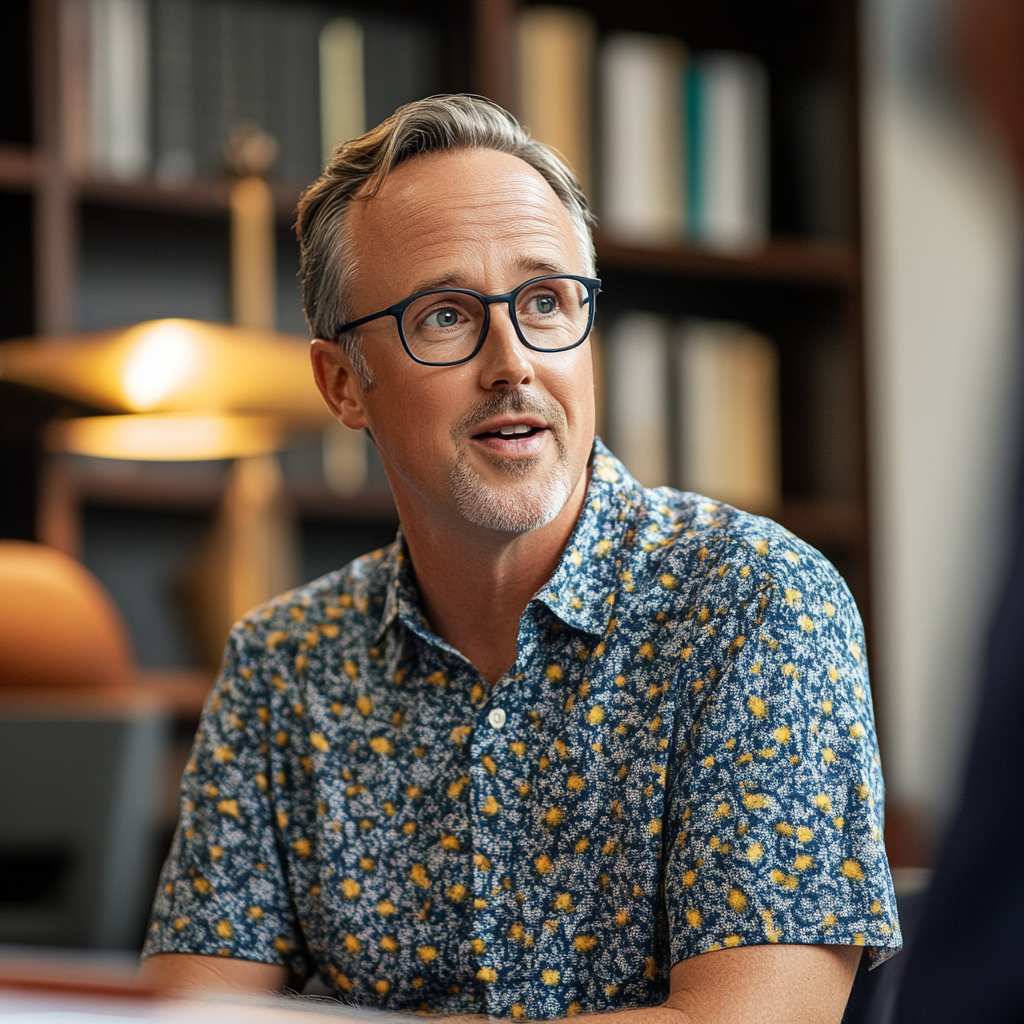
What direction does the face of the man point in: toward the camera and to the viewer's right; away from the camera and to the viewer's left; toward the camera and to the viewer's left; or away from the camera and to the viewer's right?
toward the camera and to the viewer's right

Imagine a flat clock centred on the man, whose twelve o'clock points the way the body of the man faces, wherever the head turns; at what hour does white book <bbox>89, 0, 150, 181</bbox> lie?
The white book is roughly at 5 o'clock from the man.

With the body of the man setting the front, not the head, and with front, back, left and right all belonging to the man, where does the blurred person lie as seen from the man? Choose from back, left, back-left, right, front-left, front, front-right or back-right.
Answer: front

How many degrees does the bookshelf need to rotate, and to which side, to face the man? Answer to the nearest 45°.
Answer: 0° — it already faces them

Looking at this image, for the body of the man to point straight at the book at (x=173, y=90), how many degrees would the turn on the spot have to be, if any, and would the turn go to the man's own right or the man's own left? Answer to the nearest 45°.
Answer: approximately 135° to the man's own right

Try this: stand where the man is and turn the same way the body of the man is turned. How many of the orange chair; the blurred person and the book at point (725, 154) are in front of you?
1

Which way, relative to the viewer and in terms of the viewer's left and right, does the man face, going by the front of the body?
facing the viewer

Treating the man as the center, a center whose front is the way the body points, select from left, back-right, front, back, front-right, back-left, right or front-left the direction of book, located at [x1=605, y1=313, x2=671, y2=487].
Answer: back

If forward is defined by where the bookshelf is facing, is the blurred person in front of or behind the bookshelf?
in front

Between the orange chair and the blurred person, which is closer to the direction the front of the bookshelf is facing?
the blurred person

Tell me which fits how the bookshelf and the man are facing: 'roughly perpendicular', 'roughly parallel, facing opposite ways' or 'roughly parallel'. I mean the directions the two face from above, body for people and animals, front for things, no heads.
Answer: roughly parallel

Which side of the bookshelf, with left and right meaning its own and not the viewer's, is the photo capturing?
front

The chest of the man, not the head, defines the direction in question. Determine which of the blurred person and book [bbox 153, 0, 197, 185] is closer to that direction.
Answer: the blurred person

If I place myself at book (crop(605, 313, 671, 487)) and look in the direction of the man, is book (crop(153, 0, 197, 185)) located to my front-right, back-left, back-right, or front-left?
front-right

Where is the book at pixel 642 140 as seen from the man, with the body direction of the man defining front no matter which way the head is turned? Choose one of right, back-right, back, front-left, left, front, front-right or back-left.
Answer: back
